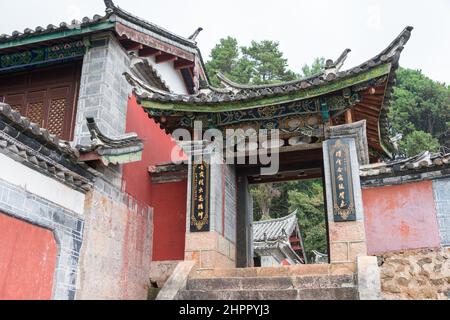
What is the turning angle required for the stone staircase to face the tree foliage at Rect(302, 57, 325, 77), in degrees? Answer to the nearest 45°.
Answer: approximately 180°

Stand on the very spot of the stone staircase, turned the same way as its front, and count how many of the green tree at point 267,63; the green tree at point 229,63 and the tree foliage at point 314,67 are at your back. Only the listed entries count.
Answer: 3

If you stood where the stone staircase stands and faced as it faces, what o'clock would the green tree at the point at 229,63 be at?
The green tree is roughly at 6 o'clock from the stone staircase.

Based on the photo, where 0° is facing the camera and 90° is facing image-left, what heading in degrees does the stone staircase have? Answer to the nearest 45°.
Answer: approximately 0°

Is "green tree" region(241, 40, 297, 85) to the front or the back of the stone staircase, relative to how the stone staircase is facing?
to the back

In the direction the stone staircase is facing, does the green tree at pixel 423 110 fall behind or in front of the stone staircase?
behind

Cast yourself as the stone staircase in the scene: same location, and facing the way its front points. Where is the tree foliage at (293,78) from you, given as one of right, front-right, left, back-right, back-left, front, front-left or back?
back

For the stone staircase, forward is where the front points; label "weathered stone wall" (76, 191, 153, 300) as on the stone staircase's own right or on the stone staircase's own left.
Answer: on the stone staircase's own right

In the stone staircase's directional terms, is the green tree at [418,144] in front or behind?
behind
